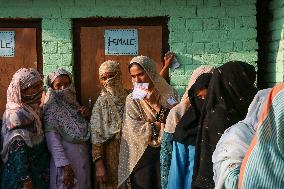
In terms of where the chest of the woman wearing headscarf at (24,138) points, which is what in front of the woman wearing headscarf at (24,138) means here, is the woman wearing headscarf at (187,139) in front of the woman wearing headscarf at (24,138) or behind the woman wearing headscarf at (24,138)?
in front

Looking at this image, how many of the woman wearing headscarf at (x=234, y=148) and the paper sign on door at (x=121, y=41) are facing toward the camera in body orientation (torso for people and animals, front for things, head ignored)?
1

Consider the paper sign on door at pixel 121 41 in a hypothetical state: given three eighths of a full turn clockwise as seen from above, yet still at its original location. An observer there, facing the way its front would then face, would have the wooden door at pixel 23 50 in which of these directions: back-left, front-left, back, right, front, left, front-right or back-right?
front-left

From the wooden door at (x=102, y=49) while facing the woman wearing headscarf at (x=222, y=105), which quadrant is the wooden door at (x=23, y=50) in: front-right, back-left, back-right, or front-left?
back-right

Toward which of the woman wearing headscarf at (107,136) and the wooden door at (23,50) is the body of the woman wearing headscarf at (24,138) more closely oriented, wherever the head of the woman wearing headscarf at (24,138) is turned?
the woman wearing headscarf

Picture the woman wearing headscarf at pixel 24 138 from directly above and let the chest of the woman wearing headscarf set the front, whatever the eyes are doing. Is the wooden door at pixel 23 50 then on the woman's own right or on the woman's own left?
on the woman's own left

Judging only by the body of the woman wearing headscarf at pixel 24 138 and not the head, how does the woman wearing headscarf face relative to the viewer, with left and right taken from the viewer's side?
facing the viewer and to the right of the viewer
